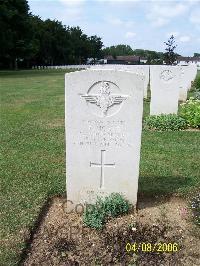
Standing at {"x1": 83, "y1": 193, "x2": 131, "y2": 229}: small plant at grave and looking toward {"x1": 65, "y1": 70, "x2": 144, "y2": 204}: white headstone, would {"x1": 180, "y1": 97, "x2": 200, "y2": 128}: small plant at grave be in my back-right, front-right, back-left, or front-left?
front-right

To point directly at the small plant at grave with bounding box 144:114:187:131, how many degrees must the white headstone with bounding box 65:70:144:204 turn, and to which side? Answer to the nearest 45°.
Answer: approximately 180°

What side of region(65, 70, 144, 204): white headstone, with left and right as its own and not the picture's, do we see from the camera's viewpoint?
front

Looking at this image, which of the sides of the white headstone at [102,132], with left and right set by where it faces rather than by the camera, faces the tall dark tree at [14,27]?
back

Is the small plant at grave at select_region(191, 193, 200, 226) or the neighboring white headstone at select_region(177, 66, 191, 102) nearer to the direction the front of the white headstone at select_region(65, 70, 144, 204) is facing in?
the small plant at grave

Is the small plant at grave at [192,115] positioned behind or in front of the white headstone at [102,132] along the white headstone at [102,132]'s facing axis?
behind

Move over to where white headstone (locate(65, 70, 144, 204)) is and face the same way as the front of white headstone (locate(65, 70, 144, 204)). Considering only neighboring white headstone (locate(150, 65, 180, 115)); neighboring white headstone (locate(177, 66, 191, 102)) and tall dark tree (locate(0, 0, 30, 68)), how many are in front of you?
0

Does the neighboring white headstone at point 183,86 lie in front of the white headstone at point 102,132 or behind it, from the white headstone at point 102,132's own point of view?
behind

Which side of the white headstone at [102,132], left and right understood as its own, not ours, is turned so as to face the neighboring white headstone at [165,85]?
back

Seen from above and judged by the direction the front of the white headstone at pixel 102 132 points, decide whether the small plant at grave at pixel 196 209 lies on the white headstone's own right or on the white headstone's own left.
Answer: on the white headstone's own left
